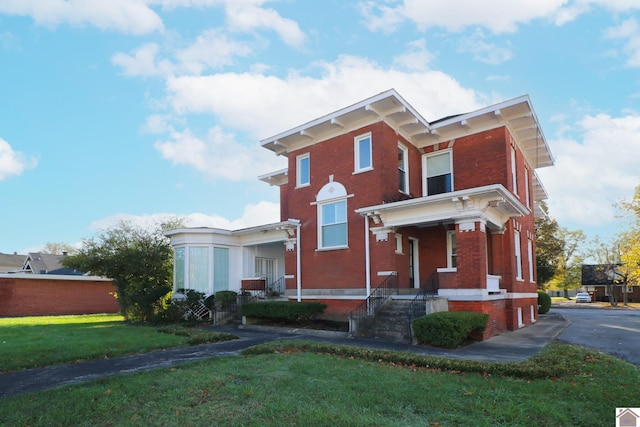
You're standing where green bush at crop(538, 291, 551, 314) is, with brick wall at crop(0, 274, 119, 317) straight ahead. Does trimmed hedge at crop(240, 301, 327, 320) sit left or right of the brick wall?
left

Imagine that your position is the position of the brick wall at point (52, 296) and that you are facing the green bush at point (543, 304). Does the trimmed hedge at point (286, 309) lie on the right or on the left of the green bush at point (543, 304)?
right

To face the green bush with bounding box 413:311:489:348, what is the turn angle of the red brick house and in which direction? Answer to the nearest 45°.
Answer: approximately 45° to its left

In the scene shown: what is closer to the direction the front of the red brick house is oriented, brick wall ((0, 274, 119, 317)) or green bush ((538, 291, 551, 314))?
the brick wall

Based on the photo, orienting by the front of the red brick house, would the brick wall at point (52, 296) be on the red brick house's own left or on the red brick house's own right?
on the red brick house's own right

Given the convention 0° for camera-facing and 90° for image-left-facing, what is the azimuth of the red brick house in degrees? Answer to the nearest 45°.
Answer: approximately 45°
